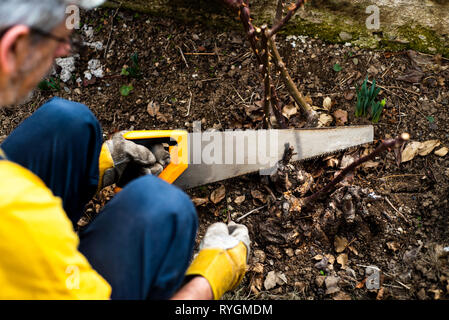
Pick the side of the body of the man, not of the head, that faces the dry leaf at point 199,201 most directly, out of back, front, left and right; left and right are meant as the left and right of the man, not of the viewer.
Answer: front

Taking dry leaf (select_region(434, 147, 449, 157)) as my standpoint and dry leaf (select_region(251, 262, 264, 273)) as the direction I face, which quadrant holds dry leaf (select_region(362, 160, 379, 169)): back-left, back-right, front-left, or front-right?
front-right

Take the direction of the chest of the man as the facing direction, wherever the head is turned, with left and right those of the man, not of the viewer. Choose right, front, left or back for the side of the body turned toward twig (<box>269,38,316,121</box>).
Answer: front

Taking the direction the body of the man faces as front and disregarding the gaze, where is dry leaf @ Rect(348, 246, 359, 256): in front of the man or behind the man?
in front

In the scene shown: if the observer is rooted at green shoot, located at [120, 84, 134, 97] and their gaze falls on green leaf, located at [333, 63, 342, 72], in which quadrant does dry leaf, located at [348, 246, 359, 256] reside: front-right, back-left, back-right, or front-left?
front-right

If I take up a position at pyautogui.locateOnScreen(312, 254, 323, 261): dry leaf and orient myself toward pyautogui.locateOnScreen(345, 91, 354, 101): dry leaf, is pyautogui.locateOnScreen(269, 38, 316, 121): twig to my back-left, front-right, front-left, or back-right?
front-left

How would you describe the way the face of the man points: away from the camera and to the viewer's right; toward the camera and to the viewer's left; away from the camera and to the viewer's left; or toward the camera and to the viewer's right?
away from the camera and to the viewer's right

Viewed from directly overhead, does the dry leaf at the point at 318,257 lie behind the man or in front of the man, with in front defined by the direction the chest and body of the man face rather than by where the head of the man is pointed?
in front

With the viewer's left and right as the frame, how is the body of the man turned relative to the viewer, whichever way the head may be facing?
facing away from the viewer and to the right of the viewer
